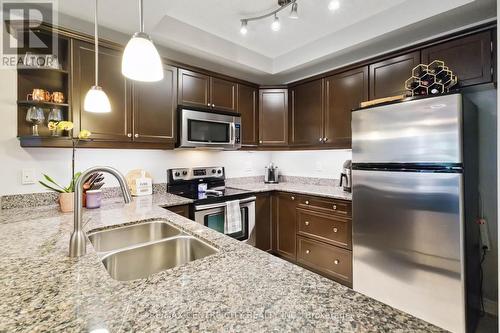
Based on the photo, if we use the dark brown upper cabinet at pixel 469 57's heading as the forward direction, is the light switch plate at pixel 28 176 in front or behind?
in front

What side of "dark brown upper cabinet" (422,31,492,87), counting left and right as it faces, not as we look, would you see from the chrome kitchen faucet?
front

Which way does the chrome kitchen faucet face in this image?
to the viewer's right

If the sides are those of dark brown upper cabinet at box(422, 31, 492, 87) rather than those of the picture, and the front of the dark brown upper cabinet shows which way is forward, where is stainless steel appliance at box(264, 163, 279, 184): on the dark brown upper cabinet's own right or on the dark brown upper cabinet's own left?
on the dark brown upper cabinet's own right

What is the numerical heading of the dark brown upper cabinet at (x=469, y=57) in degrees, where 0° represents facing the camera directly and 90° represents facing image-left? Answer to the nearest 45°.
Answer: approximately 45°
